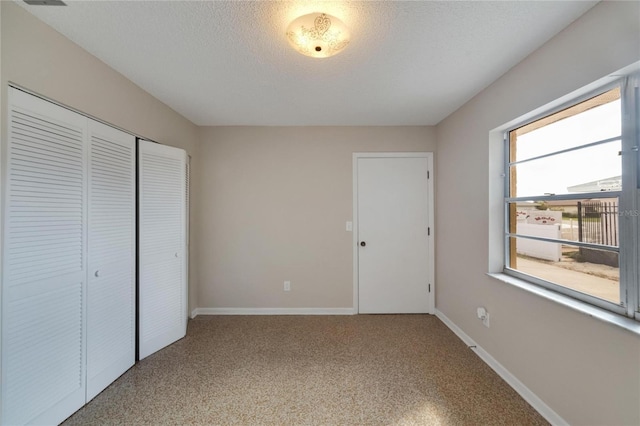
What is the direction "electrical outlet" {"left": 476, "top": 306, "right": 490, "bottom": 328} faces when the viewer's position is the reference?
facing the viewer and to the left of the viewer

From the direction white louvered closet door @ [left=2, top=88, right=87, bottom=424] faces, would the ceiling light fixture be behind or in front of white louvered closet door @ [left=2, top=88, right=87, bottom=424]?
in front

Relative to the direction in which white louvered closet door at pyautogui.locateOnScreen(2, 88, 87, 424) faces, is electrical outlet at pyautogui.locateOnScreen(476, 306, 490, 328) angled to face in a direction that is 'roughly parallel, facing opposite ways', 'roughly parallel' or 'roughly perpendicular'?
roughly parallel, facing opposite ways

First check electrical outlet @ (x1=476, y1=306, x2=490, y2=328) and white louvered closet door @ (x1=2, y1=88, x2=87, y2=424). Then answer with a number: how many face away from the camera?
0

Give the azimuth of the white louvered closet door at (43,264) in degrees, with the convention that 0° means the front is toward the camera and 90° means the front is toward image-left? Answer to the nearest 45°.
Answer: approximately 315°

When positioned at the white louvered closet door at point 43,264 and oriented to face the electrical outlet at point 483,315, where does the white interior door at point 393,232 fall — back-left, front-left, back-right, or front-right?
front-left

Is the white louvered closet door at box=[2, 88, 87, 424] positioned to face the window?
yes

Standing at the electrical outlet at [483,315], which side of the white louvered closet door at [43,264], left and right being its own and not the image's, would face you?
front

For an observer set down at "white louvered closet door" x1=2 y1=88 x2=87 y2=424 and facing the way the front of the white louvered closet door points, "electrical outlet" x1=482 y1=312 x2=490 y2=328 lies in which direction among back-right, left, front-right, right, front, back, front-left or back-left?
front

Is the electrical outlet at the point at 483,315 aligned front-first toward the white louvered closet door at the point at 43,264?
yes

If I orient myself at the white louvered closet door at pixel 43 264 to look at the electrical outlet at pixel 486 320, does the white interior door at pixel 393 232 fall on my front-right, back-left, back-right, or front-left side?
front-left

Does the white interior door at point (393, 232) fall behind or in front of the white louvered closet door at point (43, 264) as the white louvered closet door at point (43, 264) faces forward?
in front
